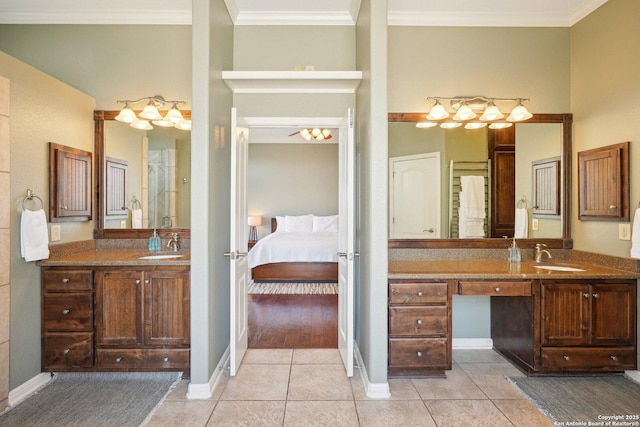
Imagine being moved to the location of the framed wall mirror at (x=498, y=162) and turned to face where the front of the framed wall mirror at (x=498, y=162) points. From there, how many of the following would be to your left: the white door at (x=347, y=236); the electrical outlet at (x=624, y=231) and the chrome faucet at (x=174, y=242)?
1

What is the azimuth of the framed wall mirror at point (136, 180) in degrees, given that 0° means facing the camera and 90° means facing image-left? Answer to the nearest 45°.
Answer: approximately 0°

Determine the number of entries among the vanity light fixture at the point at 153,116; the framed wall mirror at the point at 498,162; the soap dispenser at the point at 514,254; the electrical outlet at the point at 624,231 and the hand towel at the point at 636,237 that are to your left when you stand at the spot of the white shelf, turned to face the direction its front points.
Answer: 4

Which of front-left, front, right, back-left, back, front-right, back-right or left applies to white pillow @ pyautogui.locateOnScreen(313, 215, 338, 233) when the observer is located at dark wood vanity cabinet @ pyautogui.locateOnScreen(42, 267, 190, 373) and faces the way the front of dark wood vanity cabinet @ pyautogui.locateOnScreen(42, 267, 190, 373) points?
back-left

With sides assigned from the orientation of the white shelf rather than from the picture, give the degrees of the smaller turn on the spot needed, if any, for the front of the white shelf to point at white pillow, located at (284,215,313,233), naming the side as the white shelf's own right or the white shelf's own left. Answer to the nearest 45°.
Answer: approximately 180°
